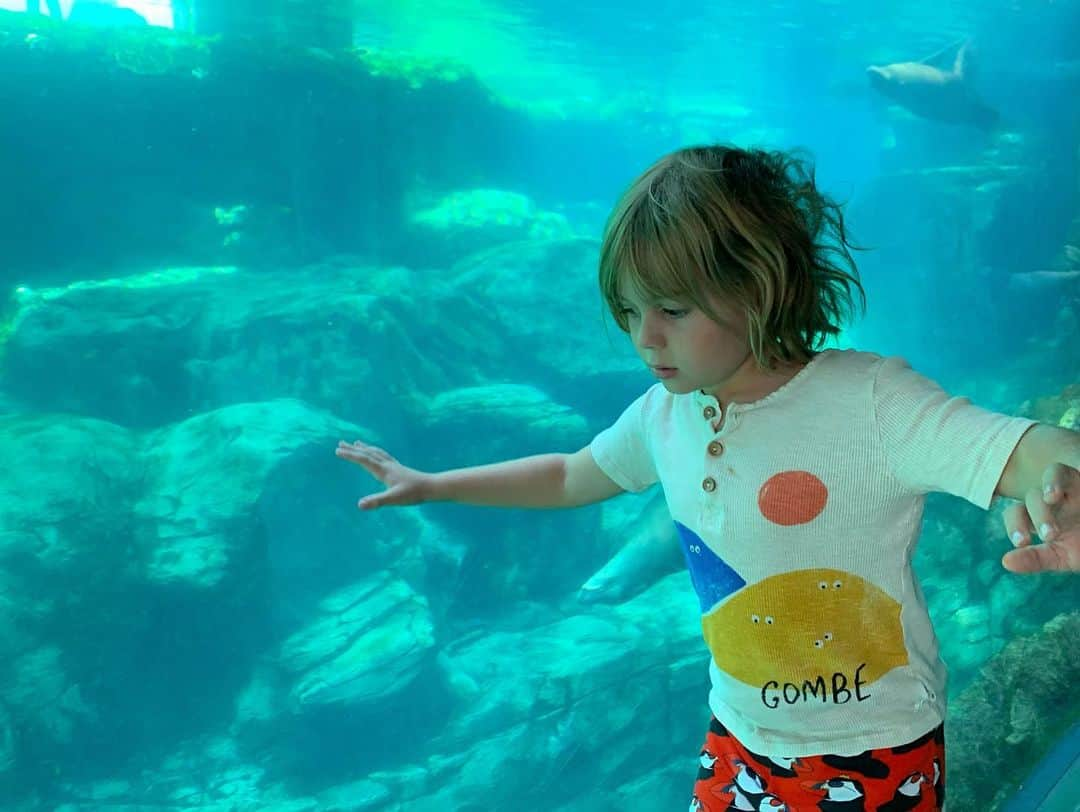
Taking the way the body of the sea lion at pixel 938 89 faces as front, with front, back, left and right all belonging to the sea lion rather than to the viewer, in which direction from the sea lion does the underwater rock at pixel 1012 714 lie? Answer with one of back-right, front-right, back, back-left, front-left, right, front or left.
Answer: left

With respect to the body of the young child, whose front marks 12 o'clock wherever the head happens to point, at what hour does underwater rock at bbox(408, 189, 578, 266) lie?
The underwater rock is roughly at 4 o'clock from the young child.

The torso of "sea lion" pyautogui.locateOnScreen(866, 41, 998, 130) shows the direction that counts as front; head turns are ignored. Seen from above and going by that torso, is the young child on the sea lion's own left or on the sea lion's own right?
on the sea lion's own left

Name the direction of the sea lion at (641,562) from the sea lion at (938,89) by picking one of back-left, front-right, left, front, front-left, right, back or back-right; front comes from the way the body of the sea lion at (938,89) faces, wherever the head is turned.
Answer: left

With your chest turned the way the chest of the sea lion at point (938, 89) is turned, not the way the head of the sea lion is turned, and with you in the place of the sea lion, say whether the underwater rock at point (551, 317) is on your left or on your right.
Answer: on your left

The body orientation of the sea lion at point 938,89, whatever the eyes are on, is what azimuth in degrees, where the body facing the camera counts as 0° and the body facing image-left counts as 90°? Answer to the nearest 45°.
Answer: approximately 90°

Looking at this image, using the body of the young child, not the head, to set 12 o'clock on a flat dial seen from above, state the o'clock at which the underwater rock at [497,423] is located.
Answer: The underwater rock is roughly at 4 o'clock from the young child.

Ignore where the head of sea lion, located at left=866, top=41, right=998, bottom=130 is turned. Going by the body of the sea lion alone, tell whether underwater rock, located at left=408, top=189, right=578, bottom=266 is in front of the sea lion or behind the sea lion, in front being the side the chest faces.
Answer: in front

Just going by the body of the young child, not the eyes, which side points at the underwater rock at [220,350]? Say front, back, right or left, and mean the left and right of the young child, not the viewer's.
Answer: right

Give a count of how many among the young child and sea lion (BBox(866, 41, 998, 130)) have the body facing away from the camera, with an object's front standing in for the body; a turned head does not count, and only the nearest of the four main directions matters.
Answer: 0

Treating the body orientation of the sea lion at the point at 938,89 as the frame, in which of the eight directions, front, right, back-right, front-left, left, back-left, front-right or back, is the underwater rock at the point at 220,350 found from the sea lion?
front-left
